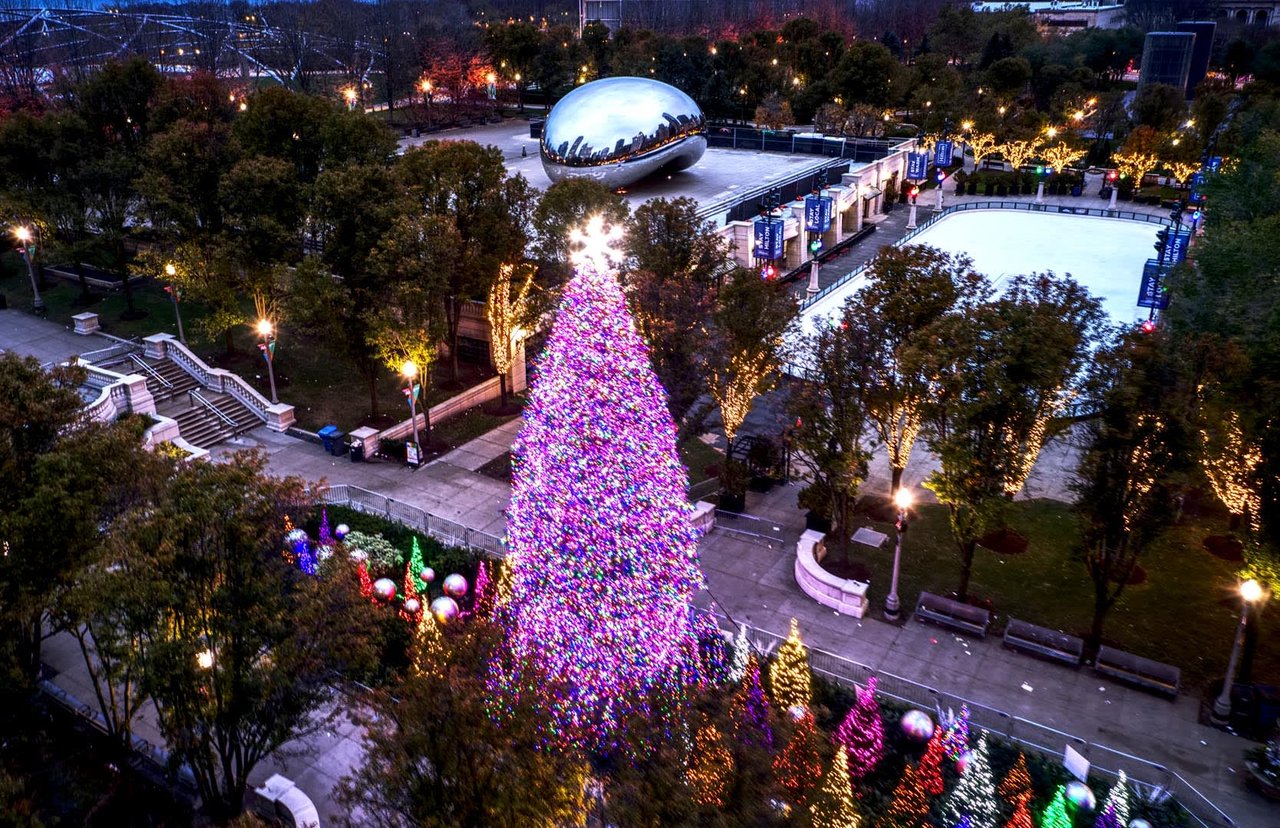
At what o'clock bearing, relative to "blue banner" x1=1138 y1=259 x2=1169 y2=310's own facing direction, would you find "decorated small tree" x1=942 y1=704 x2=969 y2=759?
The decorated small tree is roughly at 12 o'clock from the blue banner.

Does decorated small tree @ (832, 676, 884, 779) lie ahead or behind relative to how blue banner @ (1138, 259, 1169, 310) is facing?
ahead

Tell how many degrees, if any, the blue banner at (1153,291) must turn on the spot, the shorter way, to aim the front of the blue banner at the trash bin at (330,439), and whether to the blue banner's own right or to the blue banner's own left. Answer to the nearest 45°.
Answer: approximately 45° to the blue banner's own right

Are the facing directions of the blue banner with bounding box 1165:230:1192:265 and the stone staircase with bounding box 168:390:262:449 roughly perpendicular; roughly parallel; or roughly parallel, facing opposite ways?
roughly perpendicular

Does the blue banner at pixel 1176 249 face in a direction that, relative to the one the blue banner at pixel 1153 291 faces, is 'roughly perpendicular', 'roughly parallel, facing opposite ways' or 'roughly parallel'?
roughly parallel

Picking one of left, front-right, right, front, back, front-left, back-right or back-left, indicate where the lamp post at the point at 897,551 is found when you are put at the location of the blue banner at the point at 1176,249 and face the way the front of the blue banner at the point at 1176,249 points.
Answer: front

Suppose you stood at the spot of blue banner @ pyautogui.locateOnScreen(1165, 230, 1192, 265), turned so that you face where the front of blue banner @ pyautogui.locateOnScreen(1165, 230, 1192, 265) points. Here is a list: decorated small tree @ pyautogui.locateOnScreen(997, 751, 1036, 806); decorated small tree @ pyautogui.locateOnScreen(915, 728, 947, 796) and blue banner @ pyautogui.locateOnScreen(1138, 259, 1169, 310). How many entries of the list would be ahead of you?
3

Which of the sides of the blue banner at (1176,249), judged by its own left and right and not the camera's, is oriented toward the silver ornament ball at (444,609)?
front

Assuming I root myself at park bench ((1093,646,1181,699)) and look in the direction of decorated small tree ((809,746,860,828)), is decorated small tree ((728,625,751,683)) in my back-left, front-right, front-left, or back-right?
front-right

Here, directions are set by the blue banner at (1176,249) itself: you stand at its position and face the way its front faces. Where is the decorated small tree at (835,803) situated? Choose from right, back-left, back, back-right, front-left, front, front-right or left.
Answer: front

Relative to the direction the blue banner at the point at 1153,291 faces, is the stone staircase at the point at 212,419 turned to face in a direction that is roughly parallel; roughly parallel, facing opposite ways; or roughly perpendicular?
roughly perpendicular

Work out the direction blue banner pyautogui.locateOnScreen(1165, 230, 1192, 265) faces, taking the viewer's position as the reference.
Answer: facing the viewer

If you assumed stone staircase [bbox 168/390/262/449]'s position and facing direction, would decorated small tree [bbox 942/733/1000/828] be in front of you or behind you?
in front

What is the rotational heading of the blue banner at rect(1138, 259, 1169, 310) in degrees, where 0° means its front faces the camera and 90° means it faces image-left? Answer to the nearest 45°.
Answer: approximately 0°

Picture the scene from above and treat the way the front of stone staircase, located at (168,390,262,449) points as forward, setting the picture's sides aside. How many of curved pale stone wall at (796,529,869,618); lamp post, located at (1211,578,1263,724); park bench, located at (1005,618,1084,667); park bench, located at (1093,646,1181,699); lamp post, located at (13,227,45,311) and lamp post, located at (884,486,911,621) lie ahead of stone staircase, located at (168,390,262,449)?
5

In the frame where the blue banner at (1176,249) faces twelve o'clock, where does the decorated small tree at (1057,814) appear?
The decorated small tree is roughly at 12 o'clock from the blue banner.

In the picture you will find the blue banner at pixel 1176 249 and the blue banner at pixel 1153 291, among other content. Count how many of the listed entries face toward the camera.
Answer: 2

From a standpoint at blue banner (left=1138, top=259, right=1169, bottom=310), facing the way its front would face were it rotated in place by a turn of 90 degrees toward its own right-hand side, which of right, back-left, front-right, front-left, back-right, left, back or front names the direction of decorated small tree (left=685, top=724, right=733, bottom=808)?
left
